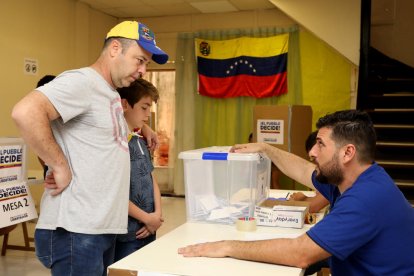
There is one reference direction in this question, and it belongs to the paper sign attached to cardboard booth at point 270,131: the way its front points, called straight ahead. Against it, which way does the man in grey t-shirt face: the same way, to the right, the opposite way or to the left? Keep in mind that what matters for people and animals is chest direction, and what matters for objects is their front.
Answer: to the left

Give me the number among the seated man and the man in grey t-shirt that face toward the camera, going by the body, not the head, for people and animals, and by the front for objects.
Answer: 0

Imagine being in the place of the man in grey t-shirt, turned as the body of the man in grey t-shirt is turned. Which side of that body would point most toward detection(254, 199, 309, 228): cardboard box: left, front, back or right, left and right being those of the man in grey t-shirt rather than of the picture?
front

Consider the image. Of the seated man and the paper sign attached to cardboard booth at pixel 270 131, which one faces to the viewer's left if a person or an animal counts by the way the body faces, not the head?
the seated man

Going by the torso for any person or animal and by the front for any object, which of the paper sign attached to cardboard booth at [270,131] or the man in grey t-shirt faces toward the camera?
the paper sign attached to cardboard booth

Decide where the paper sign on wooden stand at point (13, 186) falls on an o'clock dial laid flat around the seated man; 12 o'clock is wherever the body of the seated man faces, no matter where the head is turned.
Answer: The paper sign on wooden stand is roughly at 1 o'clock from the seated man.

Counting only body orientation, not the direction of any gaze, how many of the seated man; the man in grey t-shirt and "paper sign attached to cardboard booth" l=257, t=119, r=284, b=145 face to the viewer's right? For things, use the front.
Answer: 1

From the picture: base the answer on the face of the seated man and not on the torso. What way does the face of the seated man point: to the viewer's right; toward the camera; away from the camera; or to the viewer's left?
to the viewer's left

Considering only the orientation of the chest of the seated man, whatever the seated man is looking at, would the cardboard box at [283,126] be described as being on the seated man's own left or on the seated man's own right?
on the seated man's own right

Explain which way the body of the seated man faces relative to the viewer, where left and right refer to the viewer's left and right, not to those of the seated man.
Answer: facing to the left of the viewer

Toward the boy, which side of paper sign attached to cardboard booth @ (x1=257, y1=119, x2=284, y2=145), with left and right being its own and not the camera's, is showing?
front

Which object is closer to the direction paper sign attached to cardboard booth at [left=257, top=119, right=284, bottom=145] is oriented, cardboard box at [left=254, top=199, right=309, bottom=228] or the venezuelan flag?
the cardboard box

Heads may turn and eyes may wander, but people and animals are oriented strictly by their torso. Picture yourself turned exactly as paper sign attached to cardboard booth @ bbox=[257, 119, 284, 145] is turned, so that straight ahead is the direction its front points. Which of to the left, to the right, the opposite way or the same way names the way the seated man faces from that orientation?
to the right

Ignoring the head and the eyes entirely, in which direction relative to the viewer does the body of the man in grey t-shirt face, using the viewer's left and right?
facing to the right of the viewer

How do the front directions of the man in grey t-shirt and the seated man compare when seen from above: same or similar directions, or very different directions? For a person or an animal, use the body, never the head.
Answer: very different directions

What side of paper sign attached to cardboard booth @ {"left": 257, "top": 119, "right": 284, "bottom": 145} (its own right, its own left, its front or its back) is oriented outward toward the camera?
front

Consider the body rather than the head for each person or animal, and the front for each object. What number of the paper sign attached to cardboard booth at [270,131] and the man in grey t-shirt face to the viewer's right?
1
